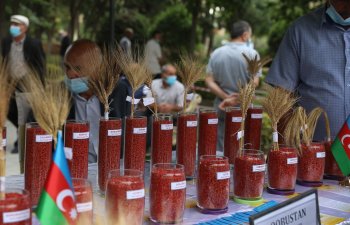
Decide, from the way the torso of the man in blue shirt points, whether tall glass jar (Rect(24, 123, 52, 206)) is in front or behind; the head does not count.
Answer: in front

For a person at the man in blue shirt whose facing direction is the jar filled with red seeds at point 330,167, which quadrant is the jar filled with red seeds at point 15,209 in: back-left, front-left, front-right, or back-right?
front-right

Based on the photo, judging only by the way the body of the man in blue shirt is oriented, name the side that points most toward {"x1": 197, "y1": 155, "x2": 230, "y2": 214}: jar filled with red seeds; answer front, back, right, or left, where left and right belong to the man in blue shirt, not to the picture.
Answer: front

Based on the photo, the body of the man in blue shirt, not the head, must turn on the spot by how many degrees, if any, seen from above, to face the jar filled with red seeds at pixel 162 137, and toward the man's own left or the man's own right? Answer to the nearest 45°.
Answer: approximately 45° to the man's own right

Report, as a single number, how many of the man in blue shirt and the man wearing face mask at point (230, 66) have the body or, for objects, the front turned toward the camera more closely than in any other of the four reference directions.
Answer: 1

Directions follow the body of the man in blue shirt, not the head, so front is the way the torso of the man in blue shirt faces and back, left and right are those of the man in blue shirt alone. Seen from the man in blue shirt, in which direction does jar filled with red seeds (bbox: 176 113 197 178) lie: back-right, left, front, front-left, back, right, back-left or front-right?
front-right
